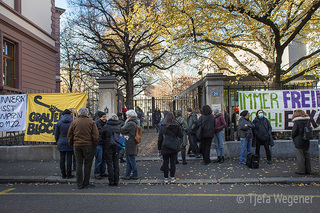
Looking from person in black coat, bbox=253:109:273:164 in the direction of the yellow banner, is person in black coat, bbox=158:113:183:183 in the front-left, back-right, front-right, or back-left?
front-left

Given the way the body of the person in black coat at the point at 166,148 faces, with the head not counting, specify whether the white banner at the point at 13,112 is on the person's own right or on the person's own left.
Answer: on the person's own left

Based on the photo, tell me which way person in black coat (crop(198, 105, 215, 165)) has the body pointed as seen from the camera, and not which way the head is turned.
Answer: away from the camera

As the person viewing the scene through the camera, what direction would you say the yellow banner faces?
facing the viewer

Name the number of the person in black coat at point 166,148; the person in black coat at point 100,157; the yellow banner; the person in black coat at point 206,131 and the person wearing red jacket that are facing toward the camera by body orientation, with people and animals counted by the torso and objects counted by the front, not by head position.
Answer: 1

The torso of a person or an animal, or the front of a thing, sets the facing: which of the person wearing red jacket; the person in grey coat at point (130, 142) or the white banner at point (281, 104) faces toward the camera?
the white banner

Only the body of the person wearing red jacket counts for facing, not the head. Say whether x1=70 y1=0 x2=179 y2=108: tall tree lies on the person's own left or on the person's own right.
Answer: on the person's own right

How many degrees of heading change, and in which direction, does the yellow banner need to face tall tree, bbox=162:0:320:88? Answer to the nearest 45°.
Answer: approximately 90° to its left

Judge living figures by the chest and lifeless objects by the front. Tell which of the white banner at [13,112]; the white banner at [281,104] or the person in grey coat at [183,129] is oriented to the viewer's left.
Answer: the person in grey coat

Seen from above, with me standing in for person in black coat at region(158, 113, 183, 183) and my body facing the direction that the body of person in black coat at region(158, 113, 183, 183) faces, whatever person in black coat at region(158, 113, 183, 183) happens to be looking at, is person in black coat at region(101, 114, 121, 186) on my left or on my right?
on my left

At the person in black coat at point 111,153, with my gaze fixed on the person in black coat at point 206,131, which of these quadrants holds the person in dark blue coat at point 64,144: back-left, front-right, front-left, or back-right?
back-left
